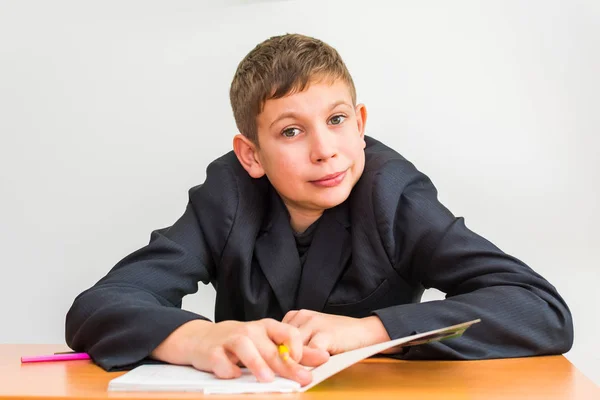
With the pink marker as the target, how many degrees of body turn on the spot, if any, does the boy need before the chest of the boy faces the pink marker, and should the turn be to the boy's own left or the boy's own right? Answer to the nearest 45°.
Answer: approximately 45° to the boy's own right

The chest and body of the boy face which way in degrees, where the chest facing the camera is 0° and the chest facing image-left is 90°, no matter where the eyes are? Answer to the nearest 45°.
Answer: approximately 0°

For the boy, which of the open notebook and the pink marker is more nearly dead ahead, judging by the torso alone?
the open notebook
